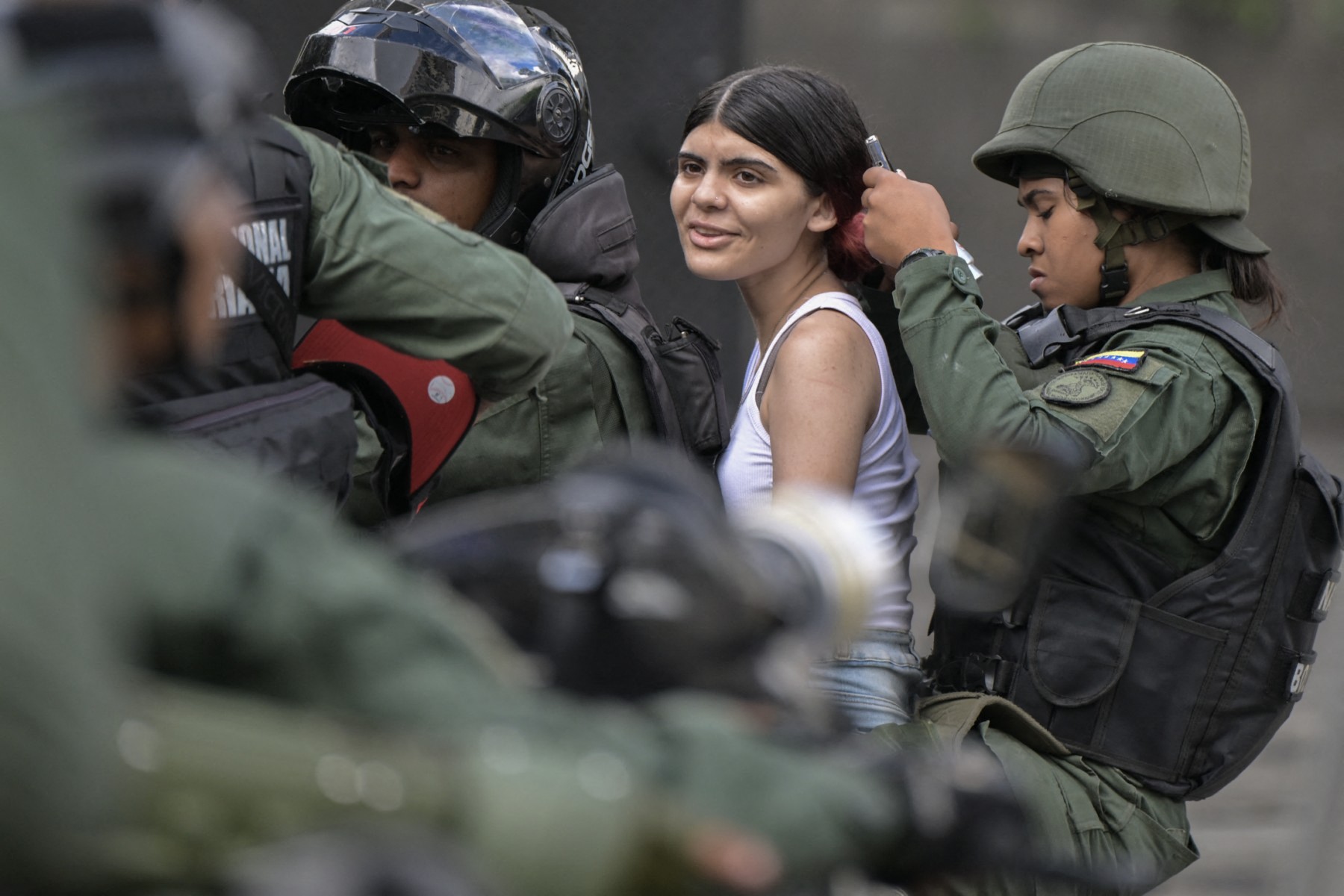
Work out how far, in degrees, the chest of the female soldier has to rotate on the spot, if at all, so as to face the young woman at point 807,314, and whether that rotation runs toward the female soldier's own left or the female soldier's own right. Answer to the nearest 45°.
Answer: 0° — they already face them

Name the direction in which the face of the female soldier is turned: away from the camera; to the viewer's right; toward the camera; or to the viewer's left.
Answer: to the viewer's left

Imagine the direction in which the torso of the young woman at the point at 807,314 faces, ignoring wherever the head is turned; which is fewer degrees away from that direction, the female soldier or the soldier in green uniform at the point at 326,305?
the soldier in green uniform

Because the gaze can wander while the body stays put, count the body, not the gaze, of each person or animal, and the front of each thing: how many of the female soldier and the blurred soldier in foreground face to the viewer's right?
1

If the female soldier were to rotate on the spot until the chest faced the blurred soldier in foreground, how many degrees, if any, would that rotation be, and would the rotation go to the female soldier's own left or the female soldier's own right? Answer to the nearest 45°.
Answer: approximately 90° to the female soldier's own left

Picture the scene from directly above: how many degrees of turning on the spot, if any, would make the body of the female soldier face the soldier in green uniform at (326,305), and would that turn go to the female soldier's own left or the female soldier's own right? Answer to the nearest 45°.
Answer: approximately 45° to the female soldier's own left

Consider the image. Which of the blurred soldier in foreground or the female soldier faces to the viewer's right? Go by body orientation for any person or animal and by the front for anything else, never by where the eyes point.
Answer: the blurred soldier in foreground

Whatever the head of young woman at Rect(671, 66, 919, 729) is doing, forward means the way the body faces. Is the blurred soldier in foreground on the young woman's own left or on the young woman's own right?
on the young woman's own left

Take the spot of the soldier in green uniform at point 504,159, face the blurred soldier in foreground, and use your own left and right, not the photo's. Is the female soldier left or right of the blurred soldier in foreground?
left

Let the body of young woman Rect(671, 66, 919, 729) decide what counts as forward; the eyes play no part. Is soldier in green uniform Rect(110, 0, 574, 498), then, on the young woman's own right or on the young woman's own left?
on the young woman's own left

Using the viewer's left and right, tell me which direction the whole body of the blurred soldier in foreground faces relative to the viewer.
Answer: facing to the right of the viewer

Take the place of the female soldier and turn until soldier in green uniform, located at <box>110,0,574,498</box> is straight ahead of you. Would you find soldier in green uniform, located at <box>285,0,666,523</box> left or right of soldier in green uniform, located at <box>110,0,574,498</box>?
right

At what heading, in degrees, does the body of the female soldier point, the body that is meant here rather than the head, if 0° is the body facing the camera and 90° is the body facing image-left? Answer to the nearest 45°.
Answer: approximately 90°

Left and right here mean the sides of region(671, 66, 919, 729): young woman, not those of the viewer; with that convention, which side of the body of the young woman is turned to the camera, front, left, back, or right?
left
